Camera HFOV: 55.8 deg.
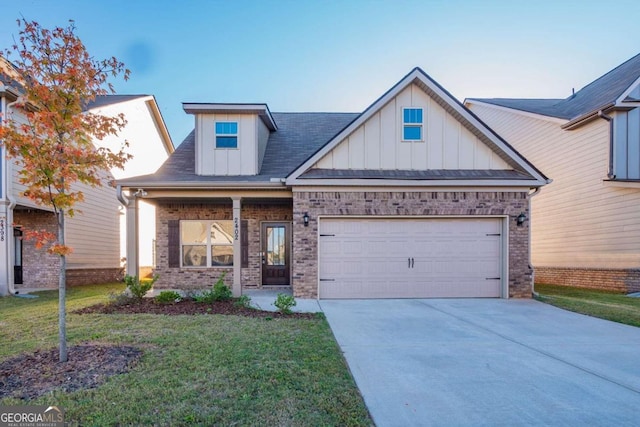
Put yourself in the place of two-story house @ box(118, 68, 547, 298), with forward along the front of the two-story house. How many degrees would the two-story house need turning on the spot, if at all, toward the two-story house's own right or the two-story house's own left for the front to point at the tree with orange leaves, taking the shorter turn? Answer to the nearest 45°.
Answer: approximately 45° to the two-story house's own right

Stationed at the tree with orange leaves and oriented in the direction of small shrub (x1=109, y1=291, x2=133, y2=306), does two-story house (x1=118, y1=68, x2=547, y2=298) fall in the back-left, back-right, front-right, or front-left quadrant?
front-right

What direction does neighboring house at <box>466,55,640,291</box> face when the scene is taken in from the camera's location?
facing the viewer and to the right of the viewer

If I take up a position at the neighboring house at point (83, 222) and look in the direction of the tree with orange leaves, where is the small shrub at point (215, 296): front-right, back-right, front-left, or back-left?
front-left

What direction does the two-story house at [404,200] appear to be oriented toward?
toward the camera

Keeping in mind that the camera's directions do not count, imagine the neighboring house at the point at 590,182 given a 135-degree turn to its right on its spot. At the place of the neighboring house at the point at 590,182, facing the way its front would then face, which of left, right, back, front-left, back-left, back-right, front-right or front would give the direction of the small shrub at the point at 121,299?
front-left

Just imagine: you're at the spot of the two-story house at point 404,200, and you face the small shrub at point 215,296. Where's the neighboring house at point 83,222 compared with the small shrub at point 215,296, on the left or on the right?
right

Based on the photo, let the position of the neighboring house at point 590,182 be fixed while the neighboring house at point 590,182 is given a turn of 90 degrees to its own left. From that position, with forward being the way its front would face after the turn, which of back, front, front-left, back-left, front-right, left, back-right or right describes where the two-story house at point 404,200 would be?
back

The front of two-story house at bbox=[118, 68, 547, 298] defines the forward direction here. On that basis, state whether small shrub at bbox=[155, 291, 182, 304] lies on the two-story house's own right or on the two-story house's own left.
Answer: on the two-story house's own right

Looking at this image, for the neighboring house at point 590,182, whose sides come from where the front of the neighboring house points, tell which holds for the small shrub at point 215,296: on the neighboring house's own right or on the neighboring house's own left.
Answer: on the neighboring house's own right

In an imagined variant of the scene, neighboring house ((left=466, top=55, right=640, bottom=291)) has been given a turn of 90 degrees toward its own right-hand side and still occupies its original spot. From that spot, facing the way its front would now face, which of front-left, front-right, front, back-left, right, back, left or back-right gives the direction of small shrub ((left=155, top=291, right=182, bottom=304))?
front
